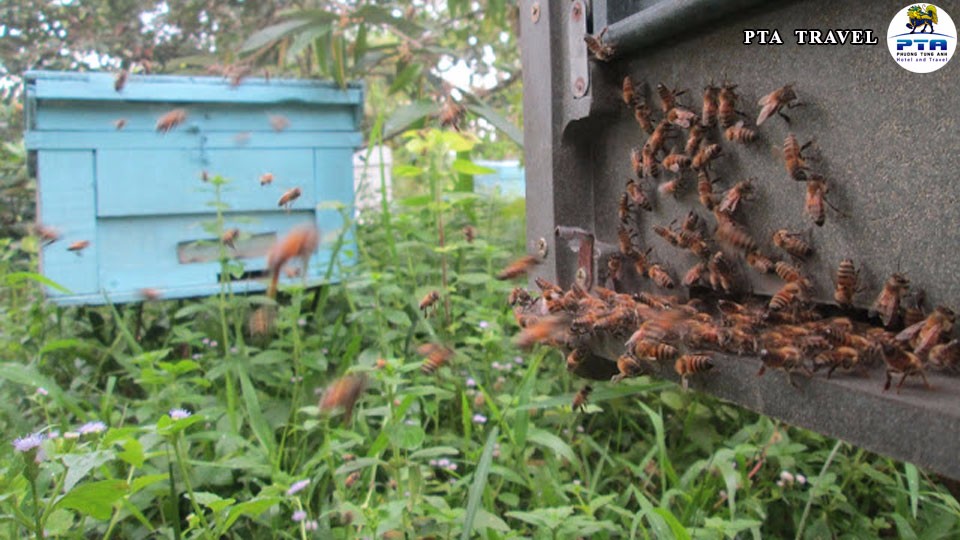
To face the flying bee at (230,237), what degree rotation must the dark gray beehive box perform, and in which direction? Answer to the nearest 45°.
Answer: approximately 90° to its right

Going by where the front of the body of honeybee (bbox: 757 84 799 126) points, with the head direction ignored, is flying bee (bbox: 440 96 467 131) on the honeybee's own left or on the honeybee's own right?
on the honeybee's own left

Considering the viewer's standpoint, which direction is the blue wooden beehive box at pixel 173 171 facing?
facing the viewer

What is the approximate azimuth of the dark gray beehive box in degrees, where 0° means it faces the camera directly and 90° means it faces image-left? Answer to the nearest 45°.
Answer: approximately 45°

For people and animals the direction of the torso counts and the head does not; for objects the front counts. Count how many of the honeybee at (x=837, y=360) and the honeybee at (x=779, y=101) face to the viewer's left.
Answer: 0

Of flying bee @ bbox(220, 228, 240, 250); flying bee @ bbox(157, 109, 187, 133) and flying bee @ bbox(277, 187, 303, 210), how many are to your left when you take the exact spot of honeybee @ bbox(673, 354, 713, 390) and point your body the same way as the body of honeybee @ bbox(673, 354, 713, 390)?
0

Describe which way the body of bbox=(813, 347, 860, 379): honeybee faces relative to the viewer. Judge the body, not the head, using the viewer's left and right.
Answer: facing to the right of the viewer
